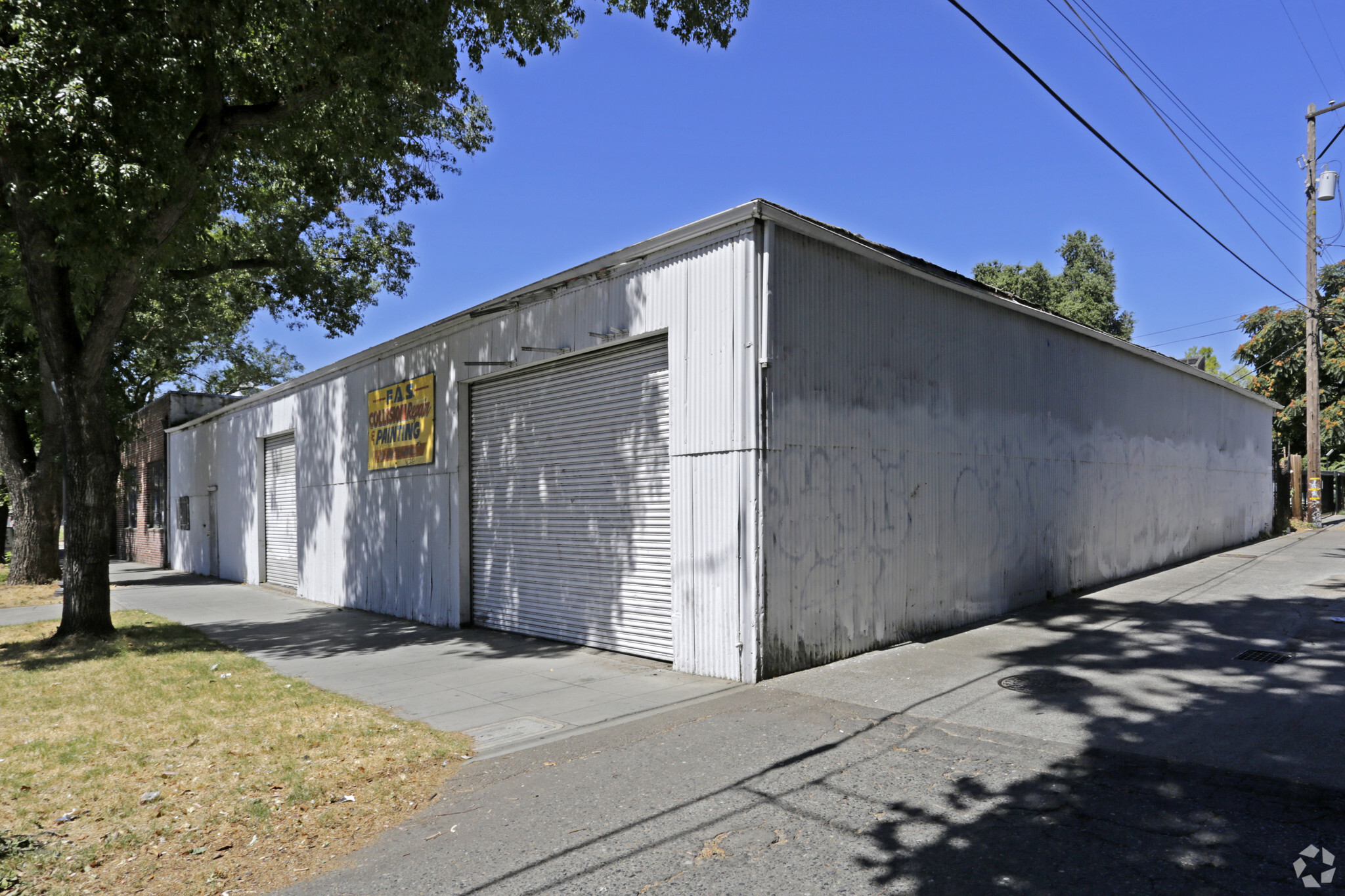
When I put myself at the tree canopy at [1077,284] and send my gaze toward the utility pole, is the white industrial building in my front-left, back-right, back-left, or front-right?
front-right

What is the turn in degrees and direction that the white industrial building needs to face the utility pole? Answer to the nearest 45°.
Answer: approximately 180°

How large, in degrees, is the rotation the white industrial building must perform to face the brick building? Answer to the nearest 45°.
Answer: approximately 90° to its right

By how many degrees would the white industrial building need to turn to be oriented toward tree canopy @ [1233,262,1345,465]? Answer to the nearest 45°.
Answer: approximately 180°

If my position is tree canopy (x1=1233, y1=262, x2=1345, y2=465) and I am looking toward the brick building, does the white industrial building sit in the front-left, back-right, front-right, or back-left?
front-left

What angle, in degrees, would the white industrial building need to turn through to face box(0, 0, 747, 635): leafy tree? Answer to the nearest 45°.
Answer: approximately 45° to its right

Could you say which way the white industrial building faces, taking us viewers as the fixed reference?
facing the viewer and to the left of the viewer

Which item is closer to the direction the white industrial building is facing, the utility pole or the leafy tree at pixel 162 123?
the leafy tree
